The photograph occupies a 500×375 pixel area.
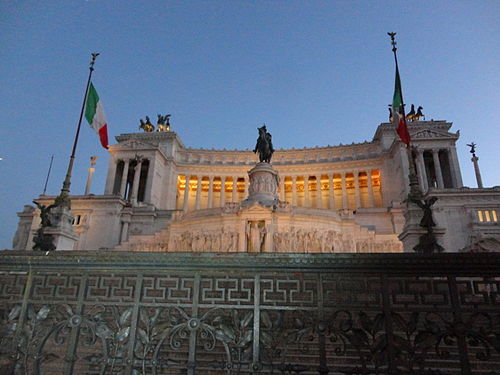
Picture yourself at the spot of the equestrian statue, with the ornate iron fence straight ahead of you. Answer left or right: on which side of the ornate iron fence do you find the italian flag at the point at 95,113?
right

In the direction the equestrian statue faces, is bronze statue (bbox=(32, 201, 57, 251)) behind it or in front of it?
in front

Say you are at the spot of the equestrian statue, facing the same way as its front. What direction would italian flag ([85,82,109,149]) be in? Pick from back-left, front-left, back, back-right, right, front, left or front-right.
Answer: front-right

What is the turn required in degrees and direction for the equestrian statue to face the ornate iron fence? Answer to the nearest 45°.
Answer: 0° — it already faces it

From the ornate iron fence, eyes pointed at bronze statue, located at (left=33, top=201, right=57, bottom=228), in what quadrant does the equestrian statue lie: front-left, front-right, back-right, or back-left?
front-right

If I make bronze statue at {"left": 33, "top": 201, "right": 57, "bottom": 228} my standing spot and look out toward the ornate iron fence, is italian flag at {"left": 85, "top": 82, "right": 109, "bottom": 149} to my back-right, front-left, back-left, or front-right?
back-left

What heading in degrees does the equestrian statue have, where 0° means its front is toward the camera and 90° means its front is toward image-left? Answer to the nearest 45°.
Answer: approximately 0°
